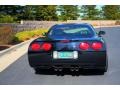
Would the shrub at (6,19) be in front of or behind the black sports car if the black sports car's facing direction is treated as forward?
in front

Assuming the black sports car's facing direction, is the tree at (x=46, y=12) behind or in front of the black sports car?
in front

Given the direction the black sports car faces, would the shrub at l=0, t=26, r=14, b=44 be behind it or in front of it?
in front

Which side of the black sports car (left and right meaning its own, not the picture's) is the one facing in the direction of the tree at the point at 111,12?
front

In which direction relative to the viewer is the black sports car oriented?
away from the camera

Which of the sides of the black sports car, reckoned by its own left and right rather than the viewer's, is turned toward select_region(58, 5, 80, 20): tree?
front
